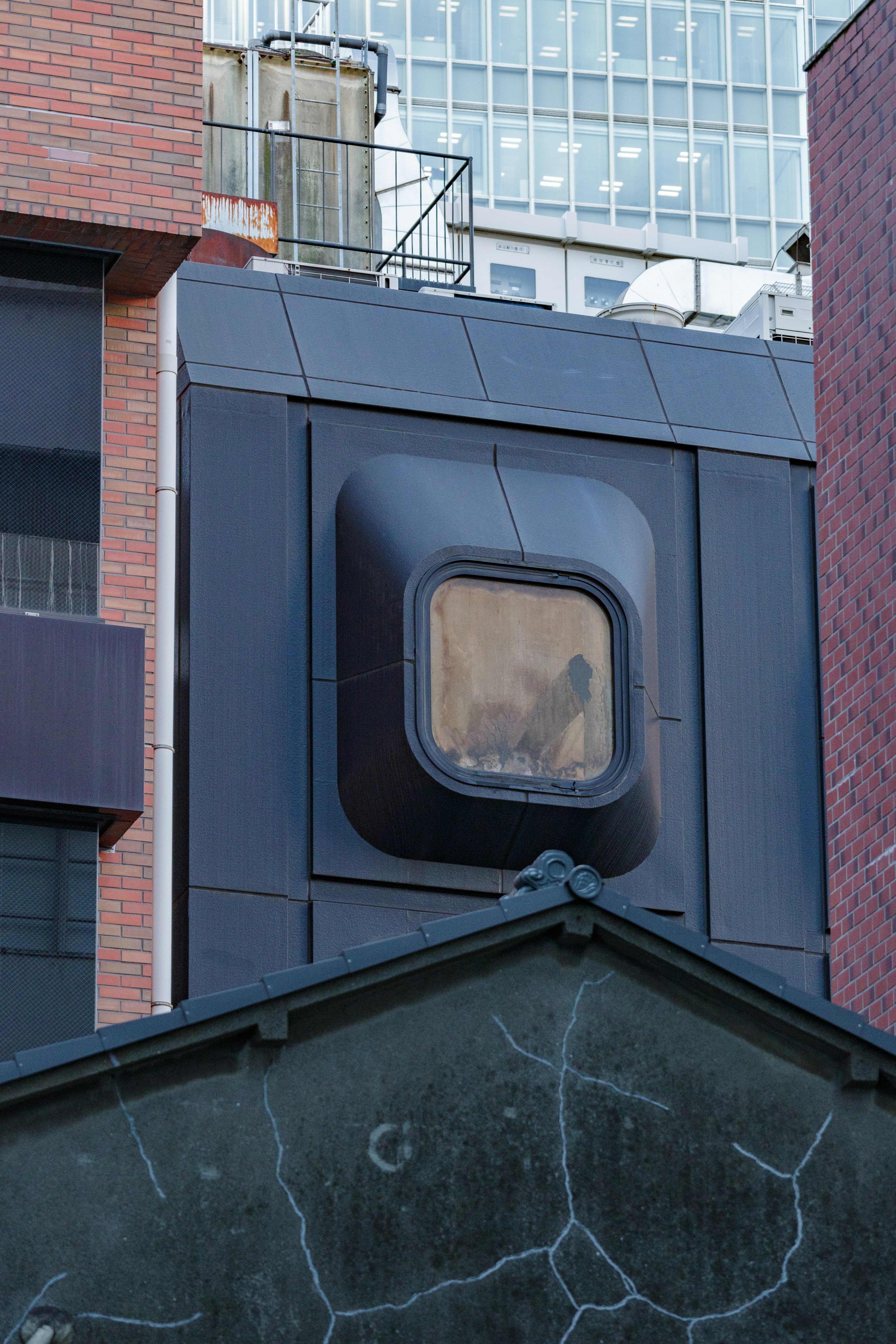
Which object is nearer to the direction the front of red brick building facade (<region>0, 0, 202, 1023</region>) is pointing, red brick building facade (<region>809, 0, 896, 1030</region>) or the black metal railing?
the red brick building facade

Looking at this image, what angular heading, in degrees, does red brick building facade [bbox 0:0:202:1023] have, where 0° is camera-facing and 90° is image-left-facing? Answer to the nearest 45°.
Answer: approximately 0°

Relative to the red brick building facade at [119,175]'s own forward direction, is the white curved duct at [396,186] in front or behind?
behind
